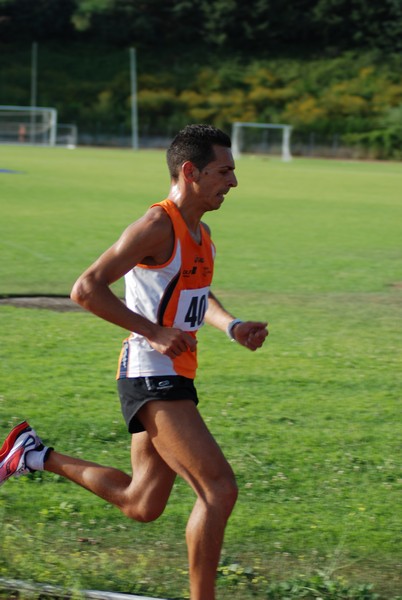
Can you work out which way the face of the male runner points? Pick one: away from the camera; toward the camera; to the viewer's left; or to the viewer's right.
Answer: to the viewer's right

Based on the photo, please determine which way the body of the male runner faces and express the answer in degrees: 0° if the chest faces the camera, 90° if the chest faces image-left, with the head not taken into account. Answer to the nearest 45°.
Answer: approximately 270°
